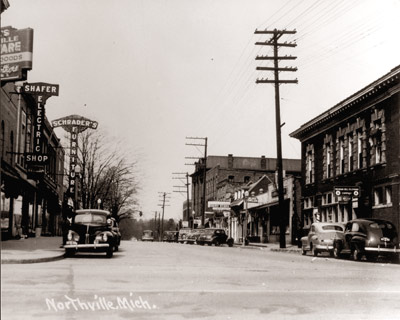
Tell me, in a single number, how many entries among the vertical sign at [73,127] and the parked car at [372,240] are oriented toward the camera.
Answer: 1

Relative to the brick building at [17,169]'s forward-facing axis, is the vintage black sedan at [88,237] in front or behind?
in front

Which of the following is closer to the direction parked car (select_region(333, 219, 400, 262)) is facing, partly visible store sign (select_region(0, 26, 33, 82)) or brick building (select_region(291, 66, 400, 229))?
the brick building

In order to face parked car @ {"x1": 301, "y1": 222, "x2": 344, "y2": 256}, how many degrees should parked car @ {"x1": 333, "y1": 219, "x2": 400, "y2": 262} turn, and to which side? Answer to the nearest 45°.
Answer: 0° — it already faces it

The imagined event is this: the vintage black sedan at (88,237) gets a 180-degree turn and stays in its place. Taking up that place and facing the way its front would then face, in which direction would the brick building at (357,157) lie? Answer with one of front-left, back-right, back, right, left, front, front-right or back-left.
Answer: front-right

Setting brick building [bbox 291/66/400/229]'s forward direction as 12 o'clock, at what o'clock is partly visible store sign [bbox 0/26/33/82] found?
The partly visible store sign is roughly at 11 o'clock from the brick building.

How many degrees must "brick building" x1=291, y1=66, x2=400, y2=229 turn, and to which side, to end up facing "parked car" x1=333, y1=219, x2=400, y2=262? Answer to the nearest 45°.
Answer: approximately 45° to its left

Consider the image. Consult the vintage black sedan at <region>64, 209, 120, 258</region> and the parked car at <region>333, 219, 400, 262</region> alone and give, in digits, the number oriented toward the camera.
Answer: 1

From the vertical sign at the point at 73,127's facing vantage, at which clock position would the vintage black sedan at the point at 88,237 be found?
The vintage black sedan is roughly at 12 o'clock from the vertical sign.

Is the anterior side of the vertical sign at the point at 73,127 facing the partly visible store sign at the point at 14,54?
yes

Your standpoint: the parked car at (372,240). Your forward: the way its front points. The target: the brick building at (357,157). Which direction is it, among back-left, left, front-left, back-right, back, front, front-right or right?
front-right

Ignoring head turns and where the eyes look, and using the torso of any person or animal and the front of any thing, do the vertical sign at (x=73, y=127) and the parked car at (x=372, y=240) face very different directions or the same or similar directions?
very different directions

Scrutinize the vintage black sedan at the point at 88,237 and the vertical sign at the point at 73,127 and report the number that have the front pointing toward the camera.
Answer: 2
